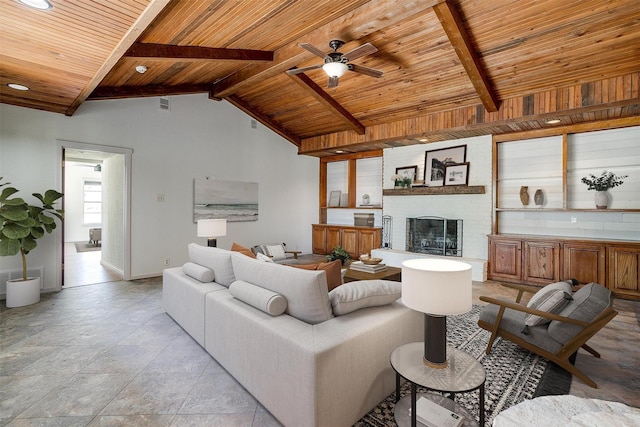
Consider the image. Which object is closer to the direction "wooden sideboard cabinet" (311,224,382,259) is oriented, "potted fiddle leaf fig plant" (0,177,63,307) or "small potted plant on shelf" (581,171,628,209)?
the potted fiddle leaf fig plant

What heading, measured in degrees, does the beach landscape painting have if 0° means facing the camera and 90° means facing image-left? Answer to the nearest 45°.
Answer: approximately 315°

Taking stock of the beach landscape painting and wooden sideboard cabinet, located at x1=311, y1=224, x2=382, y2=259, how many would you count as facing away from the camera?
0

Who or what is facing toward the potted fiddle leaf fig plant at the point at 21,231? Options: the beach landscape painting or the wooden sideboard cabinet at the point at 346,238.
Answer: the wooden sideboard cabinet

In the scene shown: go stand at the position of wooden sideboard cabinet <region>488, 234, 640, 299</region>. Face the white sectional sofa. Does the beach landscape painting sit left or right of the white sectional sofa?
right

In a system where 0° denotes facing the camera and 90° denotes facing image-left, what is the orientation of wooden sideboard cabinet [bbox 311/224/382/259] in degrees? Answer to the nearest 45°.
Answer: approximately 45°

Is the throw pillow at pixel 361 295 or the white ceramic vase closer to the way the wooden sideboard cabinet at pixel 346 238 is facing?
the throw pillow

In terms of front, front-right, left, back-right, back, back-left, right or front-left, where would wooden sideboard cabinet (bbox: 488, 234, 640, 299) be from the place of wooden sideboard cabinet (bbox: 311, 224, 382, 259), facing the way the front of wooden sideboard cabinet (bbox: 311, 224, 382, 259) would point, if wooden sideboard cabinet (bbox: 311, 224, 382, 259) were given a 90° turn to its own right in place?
back

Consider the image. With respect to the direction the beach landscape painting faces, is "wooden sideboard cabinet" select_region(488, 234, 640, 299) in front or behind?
in front

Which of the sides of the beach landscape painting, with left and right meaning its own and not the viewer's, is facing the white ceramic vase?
front

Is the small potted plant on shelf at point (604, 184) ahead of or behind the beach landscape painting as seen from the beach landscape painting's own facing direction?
ahead

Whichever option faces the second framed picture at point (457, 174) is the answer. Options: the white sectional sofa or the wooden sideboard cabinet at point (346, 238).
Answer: the white sectional sofa

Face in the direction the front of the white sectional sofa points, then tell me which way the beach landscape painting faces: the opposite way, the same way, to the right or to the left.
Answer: to the right

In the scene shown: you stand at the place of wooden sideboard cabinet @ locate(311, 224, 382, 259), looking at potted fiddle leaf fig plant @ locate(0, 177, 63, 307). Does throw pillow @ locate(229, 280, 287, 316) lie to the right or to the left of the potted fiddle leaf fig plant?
left

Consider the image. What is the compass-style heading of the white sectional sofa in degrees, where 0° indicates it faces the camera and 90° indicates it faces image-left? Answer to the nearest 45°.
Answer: approximately 225°

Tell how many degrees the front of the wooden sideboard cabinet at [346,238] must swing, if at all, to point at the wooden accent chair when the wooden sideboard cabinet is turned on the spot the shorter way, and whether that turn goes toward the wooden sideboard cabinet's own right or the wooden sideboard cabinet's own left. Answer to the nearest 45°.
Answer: approximately 45° to the wooden sideboard cabinet's own left

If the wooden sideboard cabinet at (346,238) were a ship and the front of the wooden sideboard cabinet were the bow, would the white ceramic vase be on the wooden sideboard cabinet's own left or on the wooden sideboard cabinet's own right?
on the wooden sideboard cabinet's own left

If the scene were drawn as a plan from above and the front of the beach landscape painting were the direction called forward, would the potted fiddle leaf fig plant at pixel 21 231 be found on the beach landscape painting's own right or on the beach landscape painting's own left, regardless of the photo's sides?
on the beach landscape painting's own right
